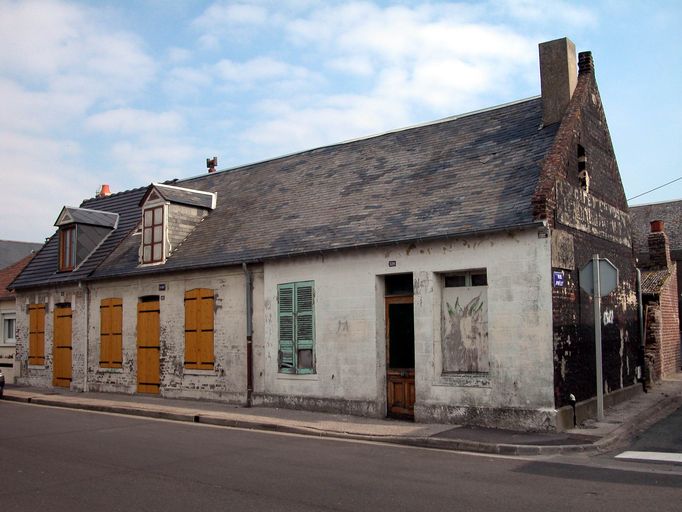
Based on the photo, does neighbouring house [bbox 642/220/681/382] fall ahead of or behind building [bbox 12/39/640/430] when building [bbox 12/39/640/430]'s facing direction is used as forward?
behind

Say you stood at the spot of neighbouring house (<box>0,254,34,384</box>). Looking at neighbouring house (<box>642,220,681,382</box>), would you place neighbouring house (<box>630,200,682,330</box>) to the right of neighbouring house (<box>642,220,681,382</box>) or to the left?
left

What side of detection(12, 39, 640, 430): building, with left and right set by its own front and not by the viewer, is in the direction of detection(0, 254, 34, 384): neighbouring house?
right

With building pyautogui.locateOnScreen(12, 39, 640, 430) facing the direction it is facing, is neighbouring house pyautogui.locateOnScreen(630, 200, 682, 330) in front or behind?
behind

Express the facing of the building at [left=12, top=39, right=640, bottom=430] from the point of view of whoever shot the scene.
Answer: facing the viewer and to the left of the viewer

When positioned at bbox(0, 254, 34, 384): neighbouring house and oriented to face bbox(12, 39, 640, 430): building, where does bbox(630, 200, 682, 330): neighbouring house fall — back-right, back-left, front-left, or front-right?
front-left
